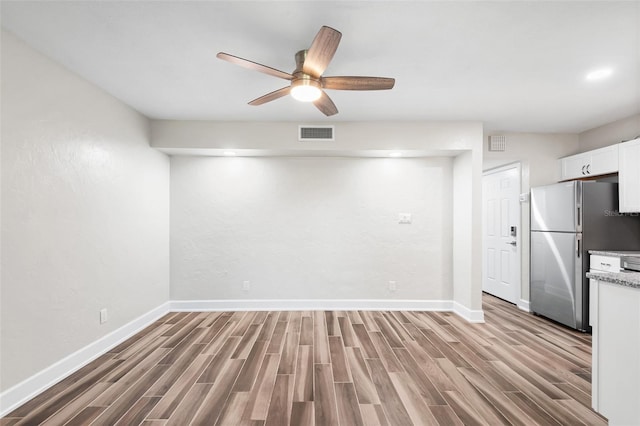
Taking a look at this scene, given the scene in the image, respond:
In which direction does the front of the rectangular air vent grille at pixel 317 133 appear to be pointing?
toward the camera

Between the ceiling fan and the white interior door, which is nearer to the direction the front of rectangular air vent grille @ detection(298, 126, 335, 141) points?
the ceiling fan

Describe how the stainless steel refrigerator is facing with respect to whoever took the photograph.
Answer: facing the viewer and to the left of the viewer

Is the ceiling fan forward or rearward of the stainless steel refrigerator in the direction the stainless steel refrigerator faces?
forward

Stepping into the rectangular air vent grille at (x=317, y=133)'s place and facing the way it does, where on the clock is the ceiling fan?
The ceiling fan is roughly at 12 o'clock from the rectangular air vent grille.

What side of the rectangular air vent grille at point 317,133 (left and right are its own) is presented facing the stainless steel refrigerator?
left

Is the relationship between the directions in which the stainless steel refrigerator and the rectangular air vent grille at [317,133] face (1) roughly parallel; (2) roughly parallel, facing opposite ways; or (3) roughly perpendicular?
roughly perpendicular

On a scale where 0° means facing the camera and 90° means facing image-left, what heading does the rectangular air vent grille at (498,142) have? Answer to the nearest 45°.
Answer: approximately 0°
